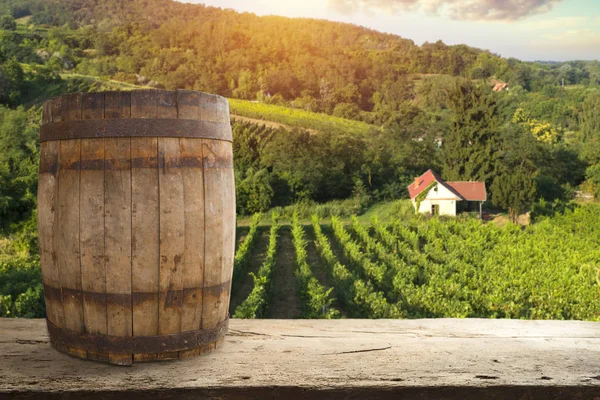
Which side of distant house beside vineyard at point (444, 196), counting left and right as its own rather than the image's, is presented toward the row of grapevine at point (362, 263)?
front

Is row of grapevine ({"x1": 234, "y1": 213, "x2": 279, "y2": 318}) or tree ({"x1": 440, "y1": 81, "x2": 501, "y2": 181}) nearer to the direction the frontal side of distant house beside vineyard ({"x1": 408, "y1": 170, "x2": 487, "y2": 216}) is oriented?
the row of grapevine

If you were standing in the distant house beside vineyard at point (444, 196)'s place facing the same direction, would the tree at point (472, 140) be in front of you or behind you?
behind

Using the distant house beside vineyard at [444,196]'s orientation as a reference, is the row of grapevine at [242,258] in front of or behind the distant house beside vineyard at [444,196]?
in front

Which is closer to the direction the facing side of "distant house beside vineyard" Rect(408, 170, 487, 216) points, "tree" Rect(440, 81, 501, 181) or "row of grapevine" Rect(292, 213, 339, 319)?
the row of grapevine

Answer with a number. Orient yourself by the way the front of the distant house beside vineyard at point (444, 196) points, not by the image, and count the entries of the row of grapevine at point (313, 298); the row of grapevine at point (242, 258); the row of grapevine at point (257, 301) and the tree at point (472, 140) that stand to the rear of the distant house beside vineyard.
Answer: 1

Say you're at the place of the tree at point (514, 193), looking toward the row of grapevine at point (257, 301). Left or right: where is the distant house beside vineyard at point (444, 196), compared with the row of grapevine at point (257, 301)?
right

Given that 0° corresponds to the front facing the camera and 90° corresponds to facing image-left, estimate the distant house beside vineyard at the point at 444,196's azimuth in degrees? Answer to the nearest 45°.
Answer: approximately 0°

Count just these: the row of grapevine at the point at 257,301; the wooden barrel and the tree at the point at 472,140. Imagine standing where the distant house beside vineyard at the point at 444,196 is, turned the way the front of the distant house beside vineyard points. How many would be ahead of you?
2

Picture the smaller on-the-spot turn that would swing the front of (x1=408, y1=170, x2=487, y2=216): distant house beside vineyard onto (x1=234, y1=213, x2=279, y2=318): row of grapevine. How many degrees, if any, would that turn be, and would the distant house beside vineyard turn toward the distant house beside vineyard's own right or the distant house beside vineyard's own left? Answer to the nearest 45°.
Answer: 0° — it already faces it

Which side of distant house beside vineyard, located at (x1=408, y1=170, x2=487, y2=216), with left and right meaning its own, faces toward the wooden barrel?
front

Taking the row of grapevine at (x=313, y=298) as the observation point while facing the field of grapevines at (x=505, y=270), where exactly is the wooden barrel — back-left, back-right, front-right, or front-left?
back-right
